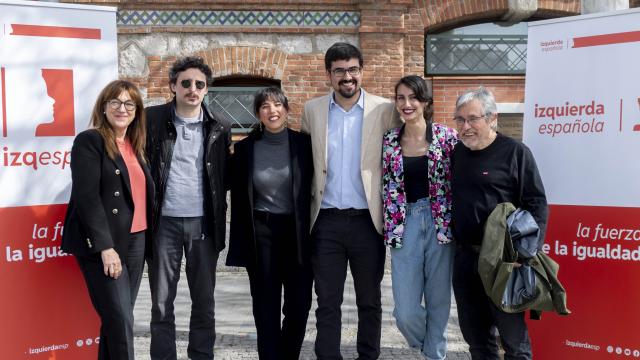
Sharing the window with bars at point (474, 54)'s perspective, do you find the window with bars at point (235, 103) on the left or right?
on its right

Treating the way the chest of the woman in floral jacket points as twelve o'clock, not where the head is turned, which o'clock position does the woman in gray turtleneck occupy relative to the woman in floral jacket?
The woman in gray turtleneck is roughly at 3 o'clock from the woman in floral jacket.

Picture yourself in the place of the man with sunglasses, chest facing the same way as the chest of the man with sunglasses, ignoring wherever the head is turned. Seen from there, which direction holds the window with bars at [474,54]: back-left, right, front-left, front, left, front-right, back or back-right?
back-left

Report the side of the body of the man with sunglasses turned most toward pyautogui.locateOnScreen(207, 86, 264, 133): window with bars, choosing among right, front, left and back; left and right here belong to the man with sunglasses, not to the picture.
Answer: back

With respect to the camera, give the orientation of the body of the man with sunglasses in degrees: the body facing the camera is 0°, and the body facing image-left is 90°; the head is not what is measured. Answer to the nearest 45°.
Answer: approximately 0°

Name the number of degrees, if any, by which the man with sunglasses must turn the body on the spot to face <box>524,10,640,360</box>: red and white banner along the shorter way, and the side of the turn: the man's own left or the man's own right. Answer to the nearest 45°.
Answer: approximately 90° to the man's own left

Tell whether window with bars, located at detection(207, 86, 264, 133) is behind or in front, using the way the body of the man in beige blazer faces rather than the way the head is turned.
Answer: behind
